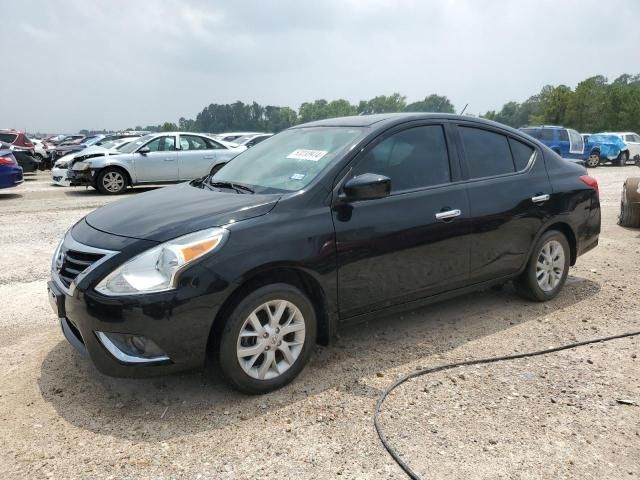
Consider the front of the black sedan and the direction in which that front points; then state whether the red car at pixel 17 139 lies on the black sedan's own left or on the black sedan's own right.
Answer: on the black sedan's own right

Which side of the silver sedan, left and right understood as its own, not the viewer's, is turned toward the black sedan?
left

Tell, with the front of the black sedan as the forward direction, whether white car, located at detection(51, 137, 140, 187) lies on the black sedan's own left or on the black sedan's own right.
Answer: on the black sedan's own right

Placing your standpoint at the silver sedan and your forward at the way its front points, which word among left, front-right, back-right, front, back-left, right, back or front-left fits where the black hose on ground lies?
left

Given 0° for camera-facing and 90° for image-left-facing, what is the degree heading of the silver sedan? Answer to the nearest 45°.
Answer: approximately 90°

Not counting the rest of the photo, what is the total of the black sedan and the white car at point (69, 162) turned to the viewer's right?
0

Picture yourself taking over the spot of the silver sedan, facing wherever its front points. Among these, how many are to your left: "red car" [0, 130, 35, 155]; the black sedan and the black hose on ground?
2

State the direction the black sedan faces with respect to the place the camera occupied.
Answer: facing the viewer and to the left of the viewer

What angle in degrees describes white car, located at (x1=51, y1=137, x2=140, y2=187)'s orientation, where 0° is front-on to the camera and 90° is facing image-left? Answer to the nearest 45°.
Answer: approximately 45°

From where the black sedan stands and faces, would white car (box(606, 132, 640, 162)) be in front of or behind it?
behind

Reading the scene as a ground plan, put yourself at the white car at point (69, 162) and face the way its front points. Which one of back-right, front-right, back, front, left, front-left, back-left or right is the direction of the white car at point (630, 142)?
back-left
